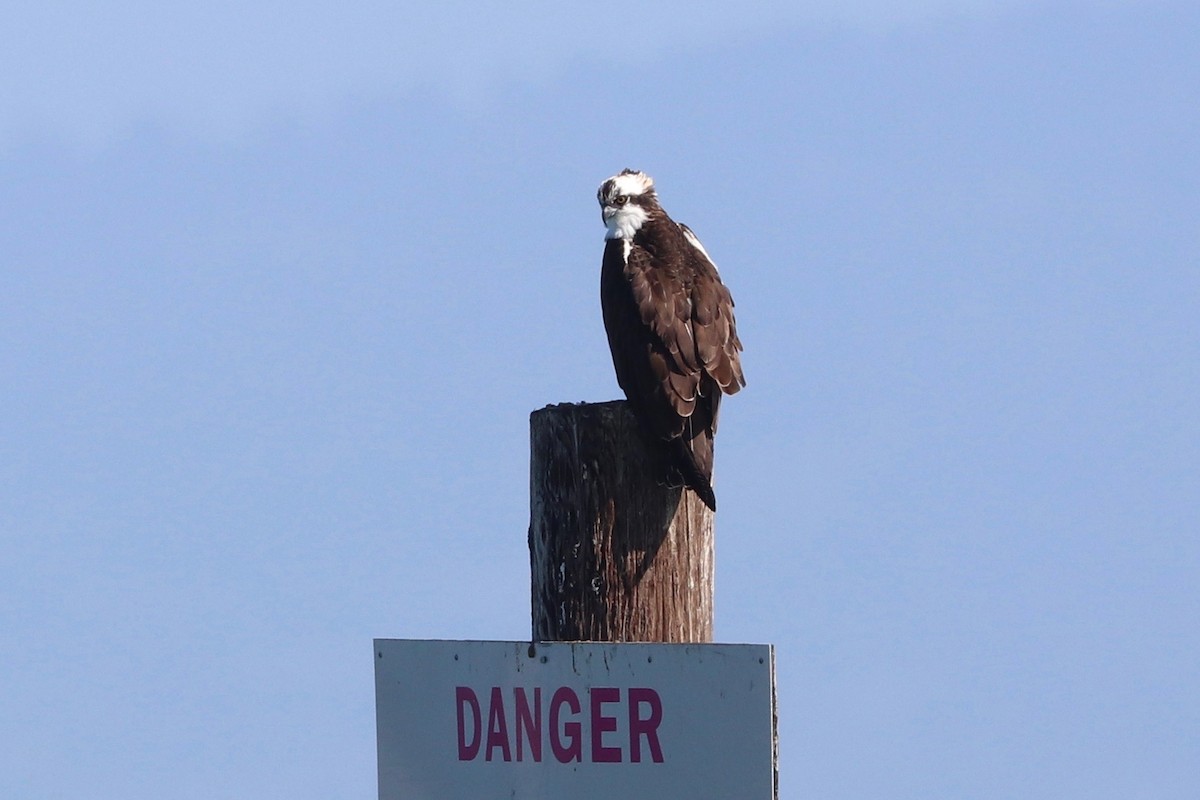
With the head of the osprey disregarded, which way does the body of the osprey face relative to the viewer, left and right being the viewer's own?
facing away from the viewer and to the left of the viewer

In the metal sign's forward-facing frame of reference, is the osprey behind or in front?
behind

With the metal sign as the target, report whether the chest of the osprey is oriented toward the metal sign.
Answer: no

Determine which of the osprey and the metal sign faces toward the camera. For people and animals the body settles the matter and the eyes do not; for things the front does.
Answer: the metal sign

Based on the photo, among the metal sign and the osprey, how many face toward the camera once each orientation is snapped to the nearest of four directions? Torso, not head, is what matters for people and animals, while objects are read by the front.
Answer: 1

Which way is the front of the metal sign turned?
toward the camera
